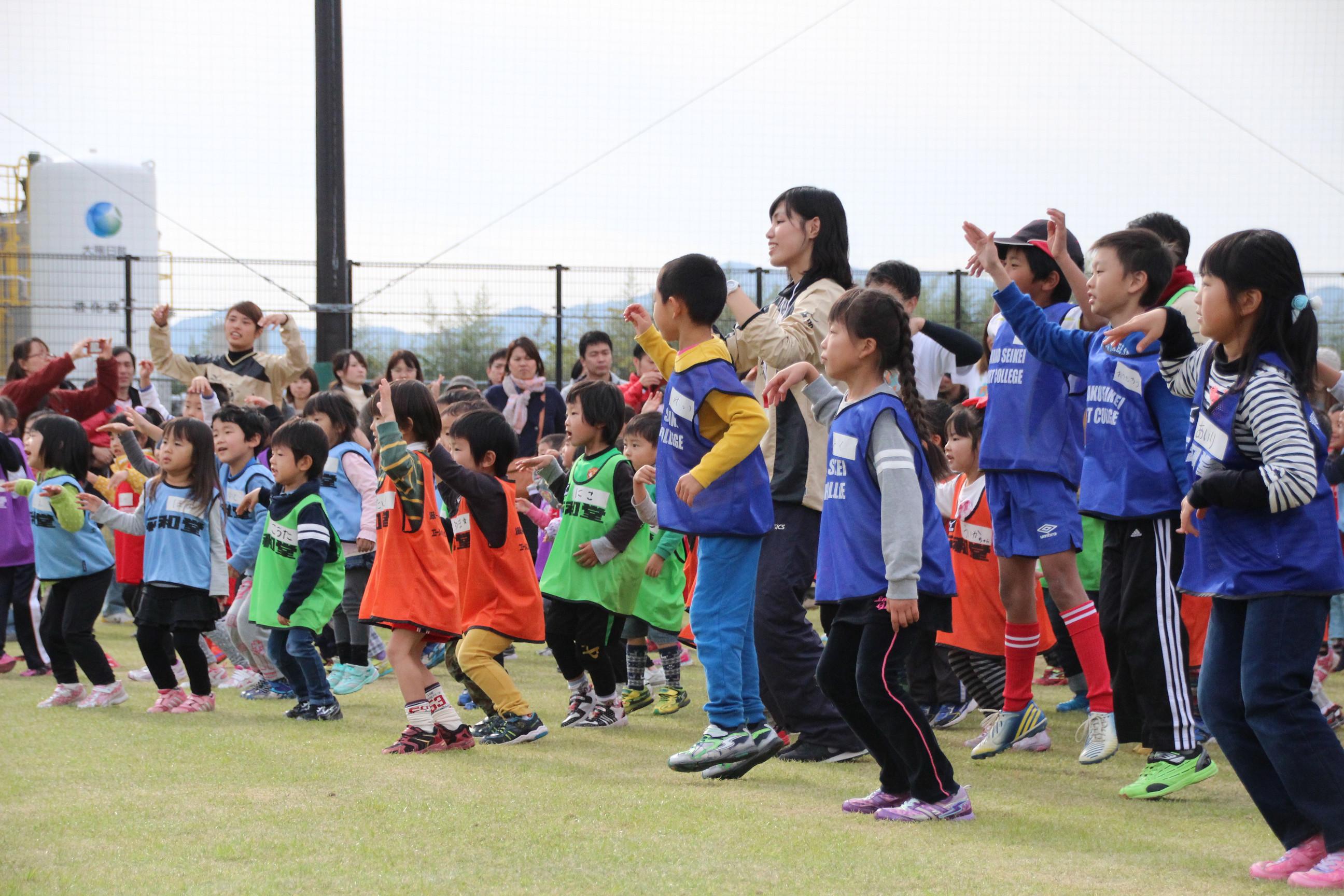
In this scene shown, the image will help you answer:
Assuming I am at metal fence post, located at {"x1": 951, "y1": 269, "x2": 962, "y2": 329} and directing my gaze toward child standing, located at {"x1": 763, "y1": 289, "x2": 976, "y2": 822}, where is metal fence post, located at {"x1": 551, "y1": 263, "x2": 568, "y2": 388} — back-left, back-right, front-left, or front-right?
front-right

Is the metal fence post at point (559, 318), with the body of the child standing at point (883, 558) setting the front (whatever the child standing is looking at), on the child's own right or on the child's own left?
on the child's own right

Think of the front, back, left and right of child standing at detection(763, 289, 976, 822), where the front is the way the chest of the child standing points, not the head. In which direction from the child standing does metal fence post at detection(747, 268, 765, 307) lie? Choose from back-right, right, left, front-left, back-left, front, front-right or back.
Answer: right

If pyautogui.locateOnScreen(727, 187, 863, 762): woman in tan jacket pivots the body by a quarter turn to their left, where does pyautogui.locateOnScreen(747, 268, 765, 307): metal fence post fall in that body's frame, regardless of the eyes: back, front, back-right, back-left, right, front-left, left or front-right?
back

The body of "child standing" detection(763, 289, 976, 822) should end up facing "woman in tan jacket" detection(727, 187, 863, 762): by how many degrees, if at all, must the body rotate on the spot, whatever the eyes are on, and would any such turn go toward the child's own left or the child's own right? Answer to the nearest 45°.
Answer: approximately 90° to the child's own right

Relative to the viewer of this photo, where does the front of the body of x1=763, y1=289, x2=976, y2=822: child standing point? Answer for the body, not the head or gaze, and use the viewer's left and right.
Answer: facing to the left of the viewer

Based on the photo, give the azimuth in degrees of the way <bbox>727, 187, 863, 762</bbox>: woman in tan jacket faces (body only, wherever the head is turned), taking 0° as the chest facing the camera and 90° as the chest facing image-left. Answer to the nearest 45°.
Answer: approximately 90°

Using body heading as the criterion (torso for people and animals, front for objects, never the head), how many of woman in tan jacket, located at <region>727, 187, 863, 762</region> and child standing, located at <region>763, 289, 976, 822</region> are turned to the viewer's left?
2

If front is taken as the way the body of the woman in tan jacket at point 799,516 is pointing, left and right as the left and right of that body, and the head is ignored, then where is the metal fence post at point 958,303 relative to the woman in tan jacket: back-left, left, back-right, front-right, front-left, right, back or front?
right
